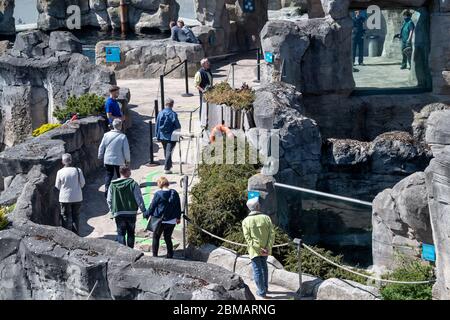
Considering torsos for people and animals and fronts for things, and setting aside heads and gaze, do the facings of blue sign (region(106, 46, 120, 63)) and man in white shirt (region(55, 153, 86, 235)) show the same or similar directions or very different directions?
very different directions

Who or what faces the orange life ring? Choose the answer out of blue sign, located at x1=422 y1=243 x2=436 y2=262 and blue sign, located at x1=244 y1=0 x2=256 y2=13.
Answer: blue sign, located at x1=244 y1=0 x2=256 y2=13

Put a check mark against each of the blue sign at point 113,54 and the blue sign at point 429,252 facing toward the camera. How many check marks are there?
2

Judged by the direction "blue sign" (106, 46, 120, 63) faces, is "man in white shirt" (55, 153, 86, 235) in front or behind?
in front

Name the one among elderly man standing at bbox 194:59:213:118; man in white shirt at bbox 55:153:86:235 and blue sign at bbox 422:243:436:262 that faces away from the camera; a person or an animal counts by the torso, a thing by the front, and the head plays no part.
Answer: the man in white shirt

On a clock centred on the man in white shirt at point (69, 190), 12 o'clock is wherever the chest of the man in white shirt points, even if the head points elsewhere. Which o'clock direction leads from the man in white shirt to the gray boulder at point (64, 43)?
The gray boulder is roughly at 12 o'clock from the man in white shirt.

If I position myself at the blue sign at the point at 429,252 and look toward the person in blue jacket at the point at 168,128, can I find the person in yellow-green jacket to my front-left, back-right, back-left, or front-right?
front-left

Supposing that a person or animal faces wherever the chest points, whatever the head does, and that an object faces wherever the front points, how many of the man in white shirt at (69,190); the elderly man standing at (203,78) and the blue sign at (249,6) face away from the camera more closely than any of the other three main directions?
1

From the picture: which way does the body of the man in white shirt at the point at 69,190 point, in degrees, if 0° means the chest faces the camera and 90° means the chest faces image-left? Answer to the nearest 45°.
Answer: approximately 180°

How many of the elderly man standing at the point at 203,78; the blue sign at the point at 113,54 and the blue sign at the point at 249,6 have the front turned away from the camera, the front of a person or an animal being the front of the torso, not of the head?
0

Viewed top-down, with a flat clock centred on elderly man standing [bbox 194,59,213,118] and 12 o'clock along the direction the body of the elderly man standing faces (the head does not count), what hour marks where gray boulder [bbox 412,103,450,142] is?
The gray boulder is roughly at 10 o'clock from the elderly man standing.

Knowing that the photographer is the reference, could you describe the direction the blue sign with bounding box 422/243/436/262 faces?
facing the viewer

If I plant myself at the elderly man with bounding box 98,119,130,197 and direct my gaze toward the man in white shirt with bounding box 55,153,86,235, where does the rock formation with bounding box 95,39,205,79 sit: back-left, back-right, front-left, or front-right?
back-right
